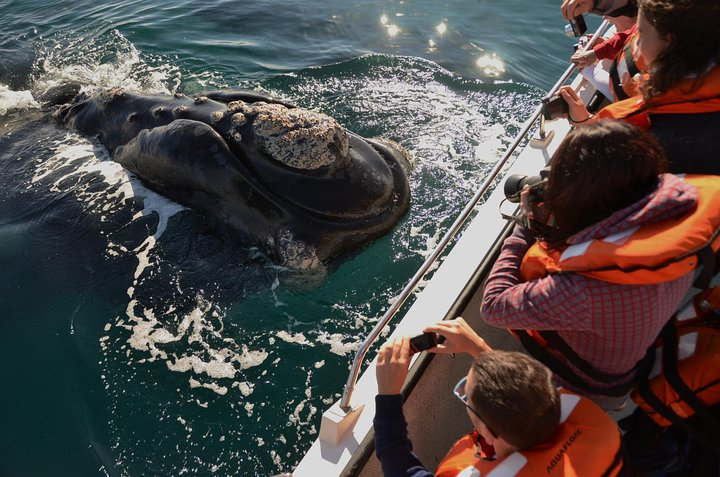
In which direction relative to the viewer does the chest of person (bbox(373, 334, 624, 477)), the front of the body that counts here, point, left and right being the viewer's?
facing away from the viewer and to the left of the viewer

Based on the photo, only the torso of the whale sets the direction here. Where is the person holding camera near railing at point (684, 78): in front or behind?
in front

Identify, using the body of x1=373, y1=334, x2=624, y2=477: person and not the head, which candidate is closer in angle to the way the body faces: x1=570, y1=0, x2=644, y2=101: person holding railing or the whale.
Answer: the whale

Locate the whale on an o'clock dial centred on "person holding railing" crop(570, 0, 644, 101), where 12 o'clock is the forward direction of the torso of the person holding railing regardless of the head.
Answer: The whale is roughly at 11 o'clock from the person holding railing.

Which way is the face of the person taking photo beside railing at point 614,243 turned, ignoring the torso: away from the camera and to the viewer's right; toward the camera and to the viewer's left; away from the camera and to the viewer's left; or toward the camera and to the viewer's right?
away from the camera and to the viewer's left

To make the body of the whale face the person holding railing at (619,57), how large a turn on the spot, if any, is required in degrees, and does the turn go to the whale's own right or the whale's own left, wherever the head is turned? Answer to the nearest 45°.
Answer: approximately 45° to the whale's own left

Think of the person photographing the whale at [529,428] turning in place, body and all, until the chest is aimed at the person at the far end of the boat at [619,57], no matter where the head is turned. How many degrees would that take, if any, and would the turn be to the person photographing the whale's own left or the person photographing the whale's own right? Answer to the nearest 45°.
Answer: approximately 45° to the person photographing the whale's own right

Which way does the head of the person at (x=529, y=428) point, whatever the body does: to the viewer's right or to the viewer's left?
to the viewer's left

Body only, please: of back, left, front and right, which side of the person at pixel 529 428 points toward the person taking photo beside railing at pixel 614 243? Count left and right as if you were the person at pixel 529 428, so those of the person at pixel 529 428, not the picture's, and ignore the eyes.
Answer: right

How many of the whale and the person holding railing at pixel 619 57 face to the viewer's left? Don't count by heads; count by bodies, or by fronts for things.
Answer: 1

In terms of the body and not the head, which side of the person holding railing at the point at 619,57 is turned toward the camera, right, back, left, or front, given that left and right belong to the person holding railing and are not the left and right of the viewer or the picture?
left

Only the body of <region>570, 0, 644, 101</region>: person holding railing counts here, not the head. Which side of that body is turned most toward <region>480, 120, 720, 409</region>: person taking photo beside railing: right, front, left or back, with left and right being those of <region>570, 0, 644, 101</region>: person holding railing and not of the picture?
left

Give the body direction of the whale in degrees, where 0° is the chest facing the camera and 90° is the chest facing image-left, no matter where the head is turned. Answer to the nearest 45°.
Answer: approximately 315°
